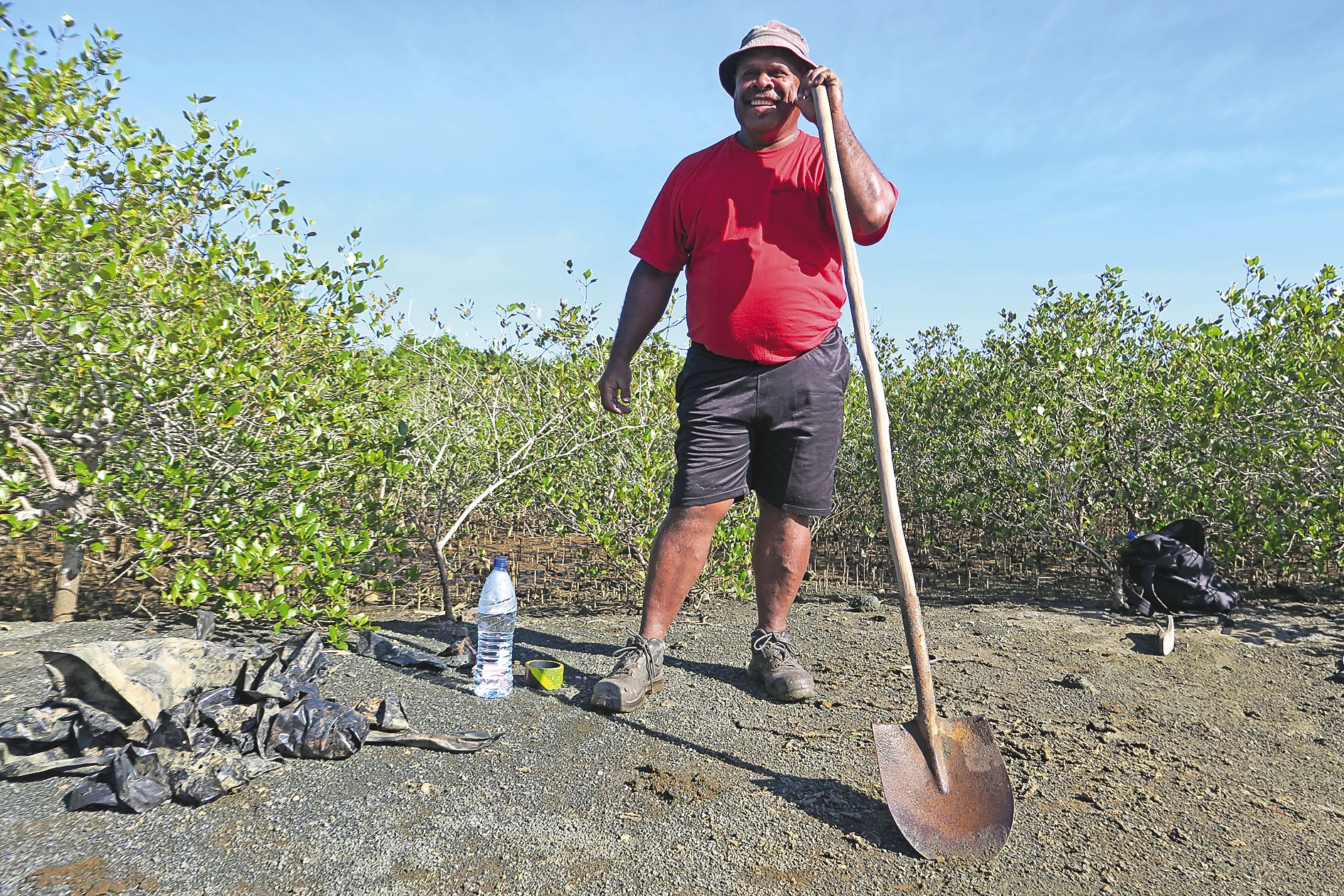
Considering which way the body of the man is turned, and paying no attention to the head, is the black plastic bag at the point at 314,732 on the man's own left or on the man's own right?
on the man's own right

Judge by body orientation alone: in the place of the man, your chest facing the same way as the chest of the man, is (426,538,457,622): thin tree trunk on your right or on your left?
on your right

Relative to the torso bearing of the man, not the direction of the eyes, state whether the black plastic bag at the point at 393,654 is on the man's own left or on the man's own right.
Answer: on the man's own right

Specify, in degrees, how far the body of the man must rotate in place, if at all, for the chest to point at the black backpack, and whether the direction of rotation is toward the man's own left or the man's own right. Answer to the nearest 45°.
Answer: approximately 135° to the man's own left

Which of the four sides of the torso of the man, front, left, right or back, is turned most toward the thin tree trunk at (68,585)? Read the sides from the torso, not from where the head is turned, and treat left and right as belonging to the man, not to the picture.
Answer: right

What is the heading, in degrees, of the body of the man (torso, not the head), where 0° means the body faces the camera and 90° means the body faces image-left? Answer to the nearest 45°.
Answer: approximately 0°
